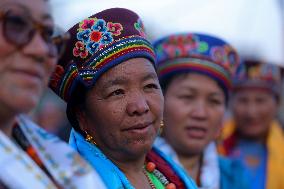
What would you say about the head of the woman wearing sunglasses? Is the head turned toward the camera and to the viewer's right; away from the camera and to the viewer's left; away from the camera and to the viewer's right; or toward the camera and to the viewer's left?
toward the camera and to the viewer's right

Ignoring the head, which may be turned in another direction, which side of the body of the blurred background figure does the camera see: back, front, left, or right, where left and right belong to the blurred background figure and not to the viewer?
front

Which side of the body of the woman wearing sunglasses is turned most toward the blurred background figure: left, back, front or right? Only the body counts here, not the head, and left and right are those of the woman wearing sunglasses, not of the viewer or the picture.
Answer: left

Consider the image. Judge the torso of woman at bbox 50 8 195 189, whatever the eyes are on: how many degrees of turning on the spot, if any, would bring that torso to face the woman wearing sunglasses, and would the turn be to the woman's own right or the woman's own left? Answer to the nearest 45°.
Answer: approximately 90° to the woman's own right

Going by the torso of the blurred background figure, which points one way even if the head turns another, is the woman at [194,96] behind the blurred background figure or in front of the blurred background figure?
in front

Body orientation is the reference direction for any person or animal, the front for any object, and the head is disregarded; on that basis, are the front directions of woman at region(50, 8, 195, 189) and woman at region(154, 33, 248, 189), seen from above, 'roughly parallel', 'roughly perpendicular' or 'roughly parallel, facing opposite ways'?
roughly parallel

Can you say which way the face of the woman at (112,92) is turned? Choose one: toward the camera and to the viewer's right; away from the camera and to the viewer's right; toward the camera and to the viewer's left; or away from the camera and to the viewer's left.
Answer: toward the camera and to the viewer's right

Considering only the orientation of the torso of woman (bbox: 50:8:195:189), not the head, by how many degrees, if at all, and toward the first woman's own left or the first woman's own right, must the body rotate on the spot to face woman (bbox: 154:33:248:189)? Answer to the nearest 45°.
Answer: approximately 90° to the first woman's own left

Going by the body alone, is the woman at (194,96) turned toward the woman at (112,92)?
no

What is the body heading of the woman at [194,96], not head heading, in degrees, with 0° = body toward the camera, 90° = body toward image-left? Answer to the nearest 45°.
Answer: approximately 315°

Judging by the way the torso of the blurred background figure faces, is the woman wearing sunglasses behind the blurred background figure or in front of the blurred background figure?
in front

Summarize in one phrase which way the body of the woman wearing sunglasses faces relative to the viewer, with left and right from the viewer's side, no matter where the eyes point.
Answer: facing the viewer and to the right of the viewer

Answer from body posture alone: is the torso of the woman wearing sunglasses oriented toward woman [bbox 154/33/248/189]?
no

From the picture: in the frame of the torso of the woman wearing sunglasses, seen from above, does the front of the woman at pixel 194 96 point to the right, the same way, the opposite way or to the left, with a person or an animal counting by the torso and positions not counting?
the same way
